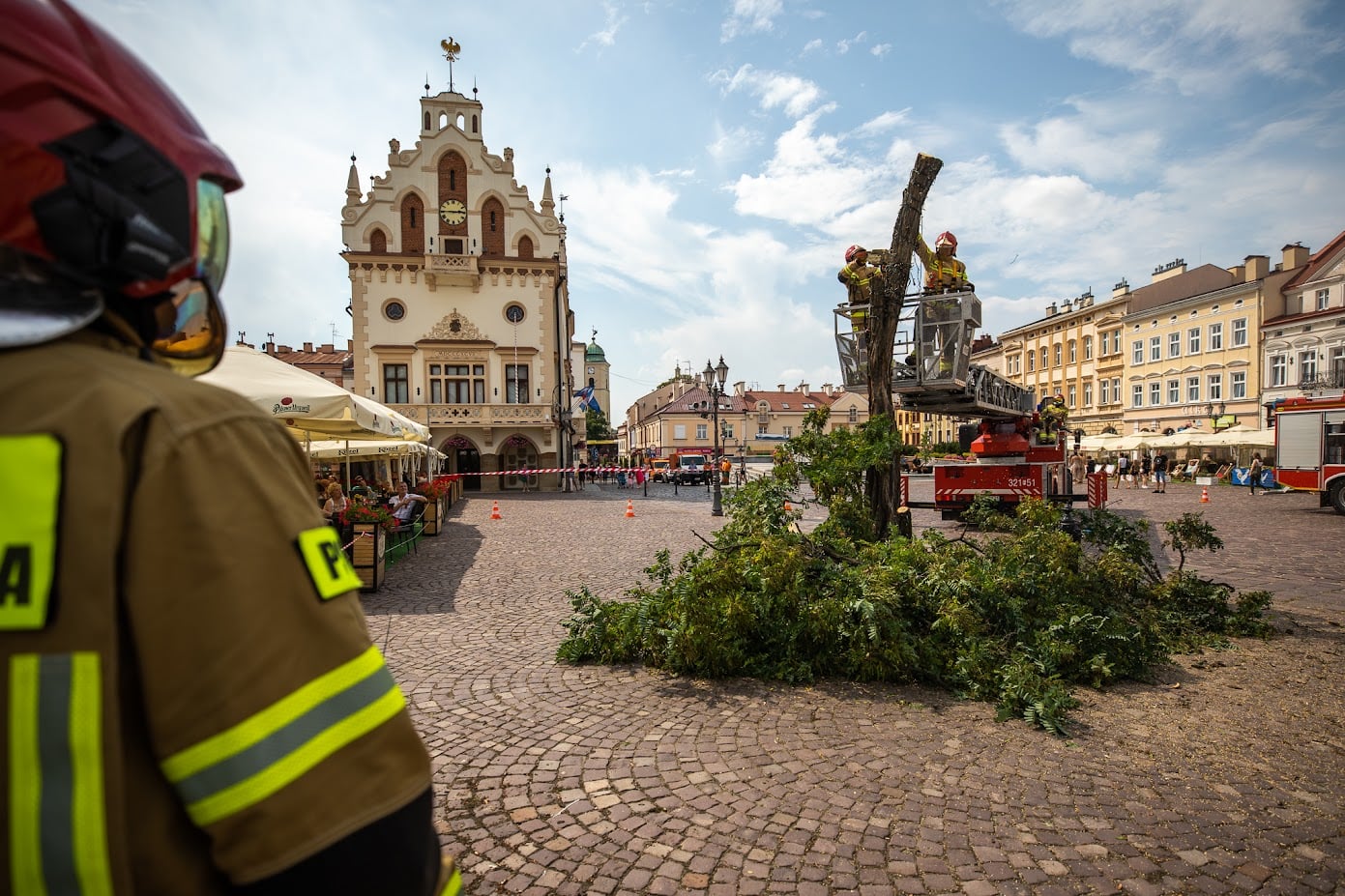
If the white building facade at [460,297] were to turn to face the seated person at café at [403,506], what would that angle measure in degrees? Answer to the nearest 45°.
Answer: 0° — it already faces them

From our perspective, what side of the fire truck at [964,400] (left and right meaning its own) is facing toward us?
back

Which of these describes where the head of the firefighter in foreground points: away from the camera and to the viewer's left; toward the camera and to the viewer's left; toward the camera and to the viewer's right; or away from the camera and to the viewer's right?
away from the camera and to the viewer's right

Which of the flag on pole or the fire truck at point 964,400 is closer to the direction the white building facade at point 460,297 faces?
the fire truck

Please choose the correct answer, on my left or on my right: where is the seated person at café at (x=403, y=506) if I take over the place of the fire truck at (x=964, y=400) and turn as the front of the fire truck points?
on my left

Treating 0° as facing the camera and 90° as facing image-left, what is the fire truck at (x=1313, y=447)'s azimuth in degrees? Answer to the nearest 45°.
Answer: approximately 270°

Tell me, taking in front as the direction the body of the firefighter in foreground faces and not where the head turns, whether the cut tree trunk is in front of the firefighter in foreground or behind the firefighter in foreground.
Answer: in front

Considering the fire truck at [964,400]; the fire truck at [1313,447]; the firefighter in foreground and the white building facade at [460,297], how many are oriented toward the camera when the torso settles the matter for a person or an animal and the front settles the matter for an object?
1

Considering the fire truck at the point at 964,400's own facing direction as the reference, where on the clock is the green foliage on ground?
The green foliage on ground is roughly at 6 o'clock from the fire truck.

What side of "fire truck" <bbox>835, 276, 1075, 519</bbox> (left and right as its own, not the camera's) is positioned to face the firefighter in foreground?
back

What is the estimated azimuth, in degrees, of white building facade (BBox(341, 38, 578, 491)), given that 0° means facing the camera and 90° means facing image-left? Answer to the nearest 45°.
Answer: approximately 0°

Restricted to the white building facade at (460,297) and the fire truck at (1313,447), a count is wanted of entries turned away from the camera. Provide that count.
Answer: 0

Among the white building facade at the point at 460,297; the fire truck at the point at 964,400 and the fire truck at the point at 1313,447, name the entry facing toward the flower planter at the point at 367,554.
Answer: the white building facade

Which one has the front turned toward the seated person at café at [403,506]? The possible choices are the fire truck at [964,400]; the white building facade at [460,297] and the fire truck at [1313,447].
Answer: the white building facade

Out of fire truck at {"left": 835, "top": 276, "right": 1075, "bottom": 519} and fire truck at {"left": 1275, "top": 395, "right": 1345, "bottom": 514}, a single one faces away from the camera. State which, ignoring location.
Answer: fire truck at {"left": 835, "top": 276, "right": 1075, "bottom": 519}

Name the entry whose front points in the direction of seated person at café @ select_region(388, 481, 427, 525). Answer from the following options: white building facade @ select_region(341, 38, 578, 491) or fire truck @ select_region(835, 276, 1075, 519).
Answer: the white building facade
